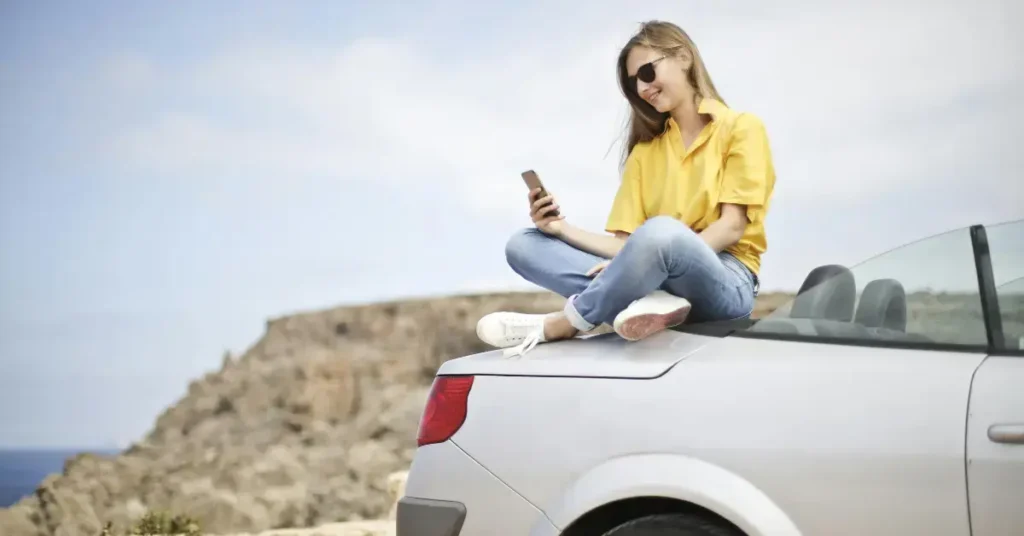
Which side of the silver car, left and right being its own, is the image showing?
right

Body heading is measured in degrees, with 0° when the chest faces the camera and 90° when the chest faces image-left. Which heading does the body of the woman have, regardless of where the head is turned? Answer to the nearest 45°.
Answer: approximately 45°
